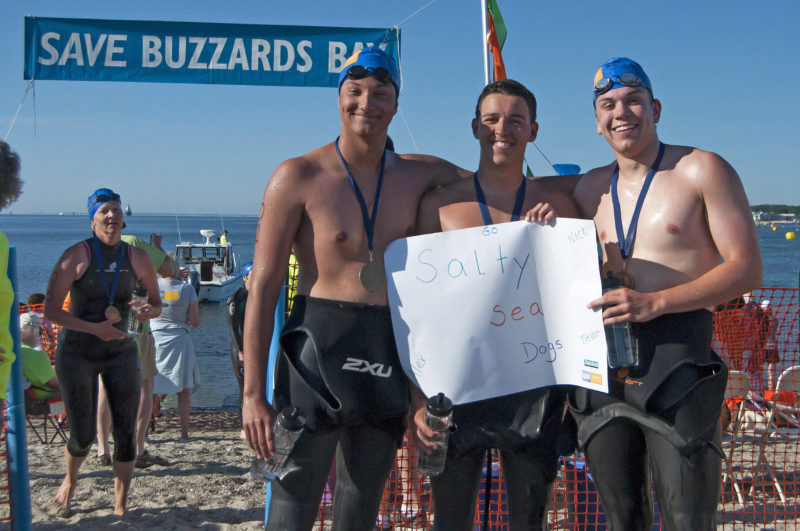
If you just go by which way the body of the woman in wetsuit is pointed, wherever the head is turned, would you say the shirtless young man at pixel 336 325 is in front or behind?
in front

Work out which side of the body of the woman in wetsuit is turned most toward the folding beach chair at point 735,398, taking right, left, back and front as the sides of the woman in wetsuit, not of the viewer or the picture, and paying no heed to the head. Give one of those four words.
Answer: left

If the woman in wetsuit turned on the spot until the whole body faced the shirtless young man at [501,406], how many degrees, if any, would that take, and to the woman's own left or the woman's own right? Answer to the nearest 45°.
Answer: approximately 45° to the woman's own left

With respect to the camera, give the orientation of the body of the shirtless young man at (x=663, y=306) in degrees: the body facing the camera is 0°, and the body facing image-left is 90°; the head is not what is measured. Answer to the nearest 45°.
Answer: approximately 45°

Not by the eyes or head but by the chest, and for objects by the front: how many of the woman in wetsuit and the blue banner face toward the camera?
2

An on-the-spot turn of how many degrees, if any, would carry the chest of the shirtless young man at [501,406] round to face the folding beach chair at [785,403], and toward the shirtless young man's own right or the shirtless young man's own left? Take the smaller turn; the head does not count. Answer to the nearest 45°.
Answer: approximately 135° to the shirtless young man's own left

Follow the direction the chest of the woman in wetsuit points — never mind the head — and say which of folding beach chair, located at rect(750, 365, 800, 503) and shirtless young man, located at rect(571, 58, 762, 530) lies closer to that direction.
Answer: the shirtless young man
